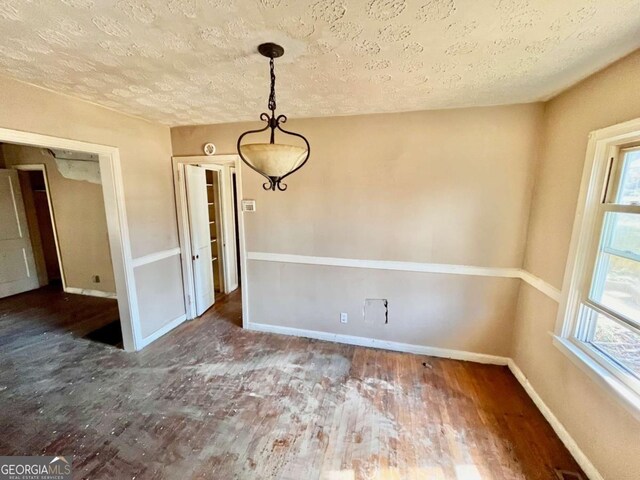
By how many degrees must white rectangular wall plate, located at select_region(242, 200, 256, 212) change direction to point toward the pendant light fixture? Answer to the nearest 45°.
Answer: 0° — it already faces it

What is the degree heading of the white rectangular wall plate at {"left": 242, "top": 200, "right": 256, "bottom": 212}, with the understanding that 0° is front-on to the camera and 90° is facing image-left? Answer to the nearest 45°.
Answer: approximately 0°

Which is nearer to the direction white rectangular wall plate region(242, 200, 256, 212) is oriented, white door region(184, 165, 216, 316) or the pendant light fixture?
the pendant light fixture

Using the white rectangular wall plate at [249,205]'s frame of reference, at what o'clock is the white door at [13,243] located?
The white door is roughly at 4 o'clock from the white rectangular wall plate.

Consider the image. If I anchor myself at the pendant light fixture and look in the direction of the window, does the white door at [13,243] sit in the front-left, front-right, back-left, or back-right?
back-left
